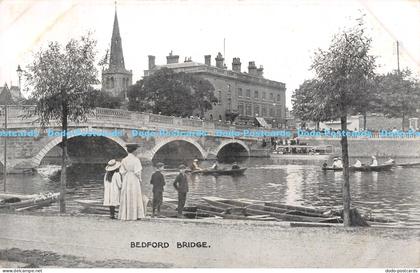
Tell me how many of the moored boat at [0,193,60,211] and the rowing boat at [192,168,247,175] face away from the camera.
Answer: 0
